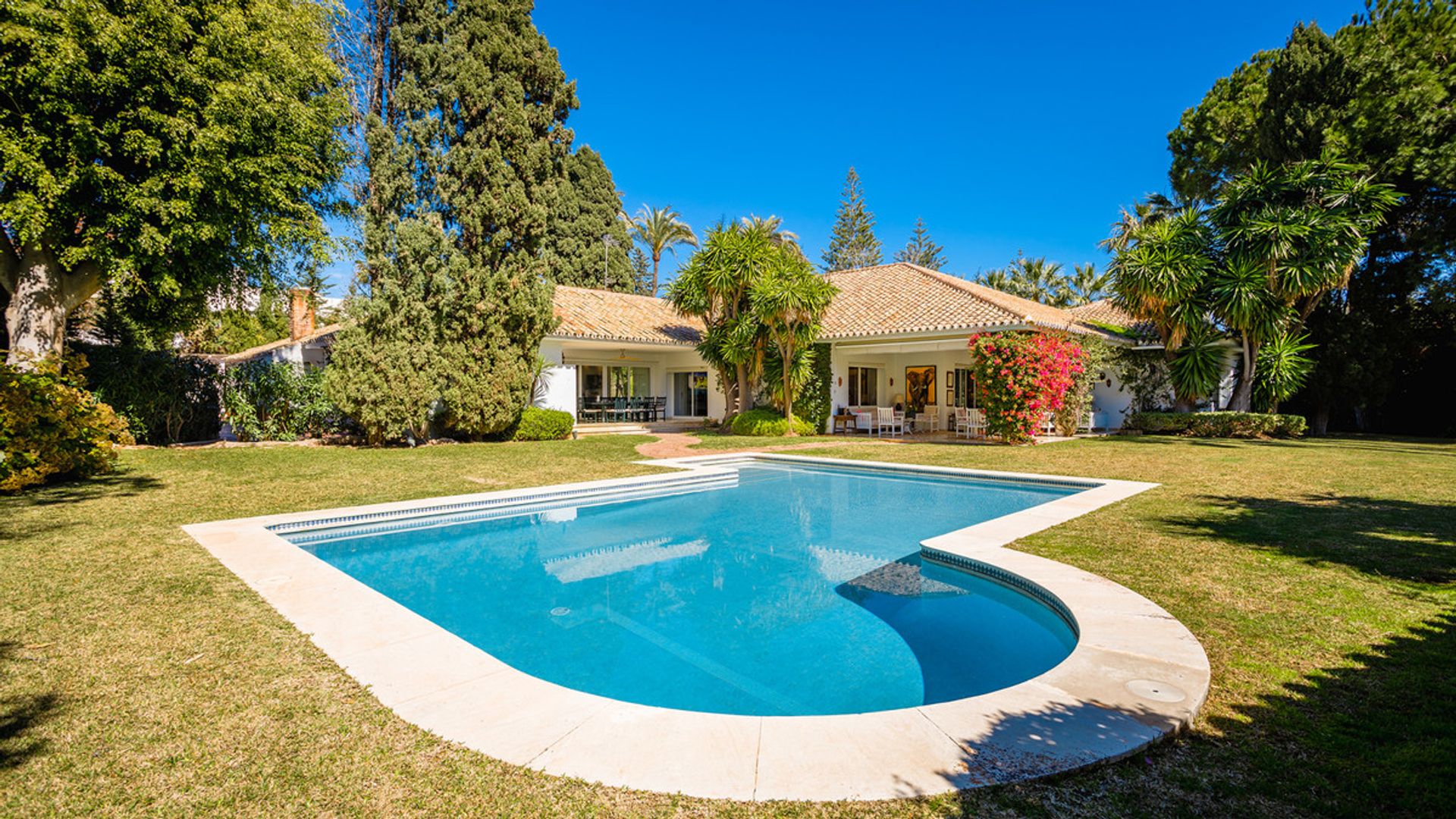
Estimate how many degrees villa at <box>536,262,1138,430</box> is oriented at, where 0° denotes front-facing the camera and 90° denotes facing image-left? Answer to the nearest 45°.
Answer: approximately 0°

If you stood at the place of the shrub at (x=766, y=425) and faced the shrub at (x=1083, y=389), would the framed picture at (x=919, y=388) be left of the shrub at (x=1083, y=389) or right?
left

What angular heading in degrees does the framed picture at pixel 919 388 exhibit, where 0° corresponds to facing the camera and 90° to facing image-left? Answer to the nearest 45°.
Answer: approximately 0°

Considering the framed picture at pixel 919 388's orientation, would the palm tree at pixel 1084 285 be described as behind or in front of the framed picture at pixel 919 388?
behind

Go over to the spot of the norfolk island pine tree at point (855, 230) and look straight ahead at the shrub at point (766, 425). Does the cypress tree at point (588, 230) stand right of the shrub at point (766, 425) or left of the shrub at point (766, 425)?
right
